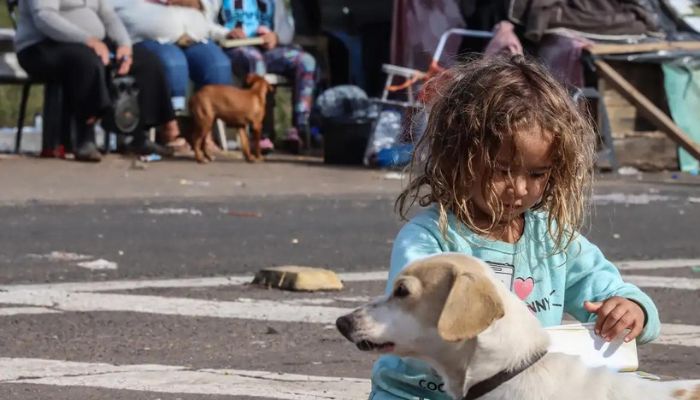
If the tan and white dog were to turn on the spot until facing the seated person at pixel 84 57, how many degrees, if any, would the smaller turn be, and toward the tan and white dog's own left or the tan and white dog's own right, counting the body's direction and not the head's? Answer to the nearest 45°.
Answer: approximately 45° to the tan and white dog's own right

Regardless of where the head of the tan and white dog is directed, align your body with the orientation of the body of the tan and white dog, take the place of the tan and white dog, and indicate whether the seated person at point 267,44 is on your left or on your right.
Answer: on your right

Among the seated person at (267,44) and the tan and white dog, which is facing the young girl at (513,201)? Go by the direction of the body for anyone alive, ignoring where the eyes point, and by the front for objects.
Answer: the seated person

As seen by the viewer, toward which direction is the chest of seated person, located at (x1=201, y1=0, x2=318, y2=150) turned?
toward the camera

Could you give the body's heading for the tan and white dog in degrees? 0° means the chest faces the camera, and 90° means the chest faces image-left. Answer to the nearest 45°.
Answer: approximately 90°

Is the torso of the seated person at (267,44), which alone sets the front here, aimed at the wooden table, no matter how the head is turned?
no

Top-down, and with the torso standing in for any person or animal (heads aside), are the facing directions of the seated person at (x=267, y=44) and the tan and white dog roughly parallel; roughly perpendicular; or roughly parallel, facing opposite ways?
roughly perpendicular

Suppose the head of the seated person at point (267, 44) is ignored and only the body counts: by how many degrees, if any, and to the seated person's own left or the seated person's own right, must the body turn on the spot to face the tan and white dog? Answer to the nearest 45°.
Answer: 0° — they already face it

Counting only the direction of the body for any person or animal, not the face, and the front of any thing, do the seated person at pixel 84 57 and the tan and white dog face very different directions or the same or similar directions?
very different directions

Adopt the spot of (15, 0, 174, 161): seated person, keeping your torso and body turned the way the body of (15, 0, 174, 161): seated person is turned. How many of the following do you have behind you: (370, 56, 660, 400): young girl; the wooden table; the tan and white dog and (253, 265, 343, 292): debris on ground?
0

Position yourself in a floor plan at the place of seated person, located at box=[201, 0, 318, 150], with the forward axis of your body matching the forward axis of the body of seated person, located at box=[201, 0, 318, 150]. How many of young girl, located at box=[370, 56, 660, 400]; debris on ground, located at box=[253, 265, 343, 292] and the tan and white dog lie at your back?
0

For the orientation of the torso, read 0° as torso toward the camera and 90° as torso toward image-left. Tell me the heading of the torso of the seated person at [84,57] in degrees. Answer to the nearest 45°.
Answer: approximately 315°

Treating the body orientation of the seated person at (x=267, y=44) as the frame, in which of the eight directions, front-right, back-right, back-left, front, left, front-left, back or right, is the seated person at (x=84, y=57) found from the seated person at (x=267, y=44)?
front-right

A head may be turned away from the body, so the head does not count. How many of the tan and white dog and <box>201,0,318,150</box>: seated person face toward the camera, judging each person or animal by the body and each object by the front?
1
